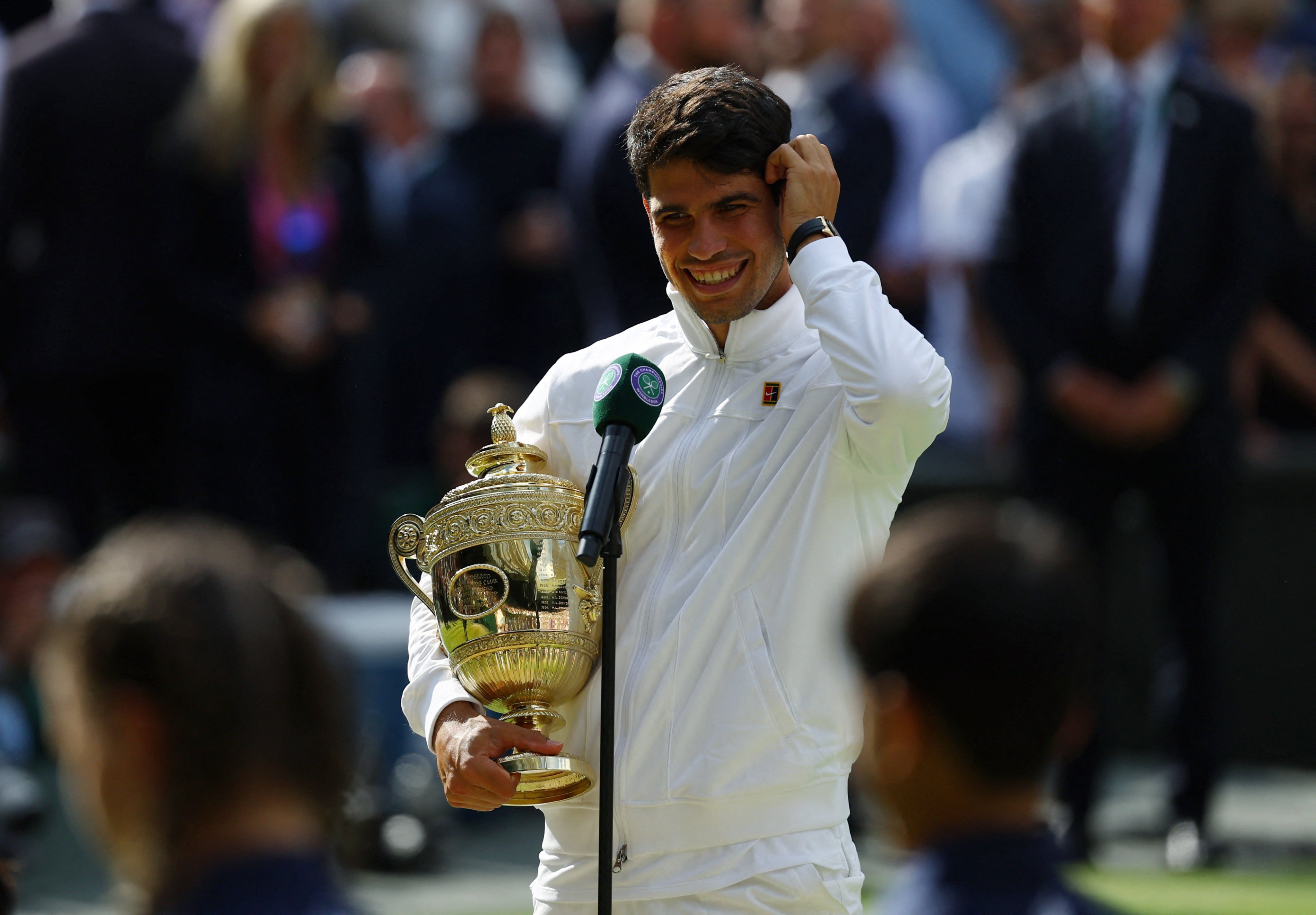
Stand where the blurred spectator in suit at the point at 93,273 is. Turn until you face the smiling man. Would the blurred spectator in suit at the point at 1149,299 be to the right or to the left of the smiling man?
left

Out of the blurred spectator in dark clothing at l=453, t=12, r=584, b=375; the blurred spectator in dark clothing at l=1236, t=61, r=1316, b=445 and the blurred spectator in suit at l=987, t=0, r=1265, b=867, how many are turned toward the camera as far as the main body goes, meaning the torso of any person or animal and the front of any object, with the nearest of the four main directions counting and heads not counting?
3

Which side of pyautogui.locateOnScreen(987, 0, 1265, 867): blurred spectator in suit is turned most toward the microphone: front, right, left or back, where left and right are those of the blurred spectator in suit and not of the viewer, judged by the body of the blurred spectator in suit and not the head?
front

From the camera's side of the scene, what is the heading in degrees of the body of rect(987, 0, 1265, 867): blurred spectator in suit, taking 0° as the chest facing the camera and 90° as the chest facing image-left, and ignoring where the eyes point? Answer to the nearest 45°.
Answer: approximately 0°

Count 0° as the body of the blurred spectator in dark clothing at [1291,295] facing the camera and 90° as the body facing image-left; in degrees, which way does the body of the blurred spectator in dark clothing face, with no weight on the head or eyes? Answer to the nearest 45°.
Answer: approximately 0°

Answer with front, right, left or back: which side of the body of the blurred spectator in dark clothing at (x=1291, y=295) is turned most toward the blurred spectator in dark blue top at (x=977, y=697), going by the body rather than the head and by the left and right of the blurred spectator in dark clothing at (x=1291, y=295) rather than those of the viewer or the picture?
front
